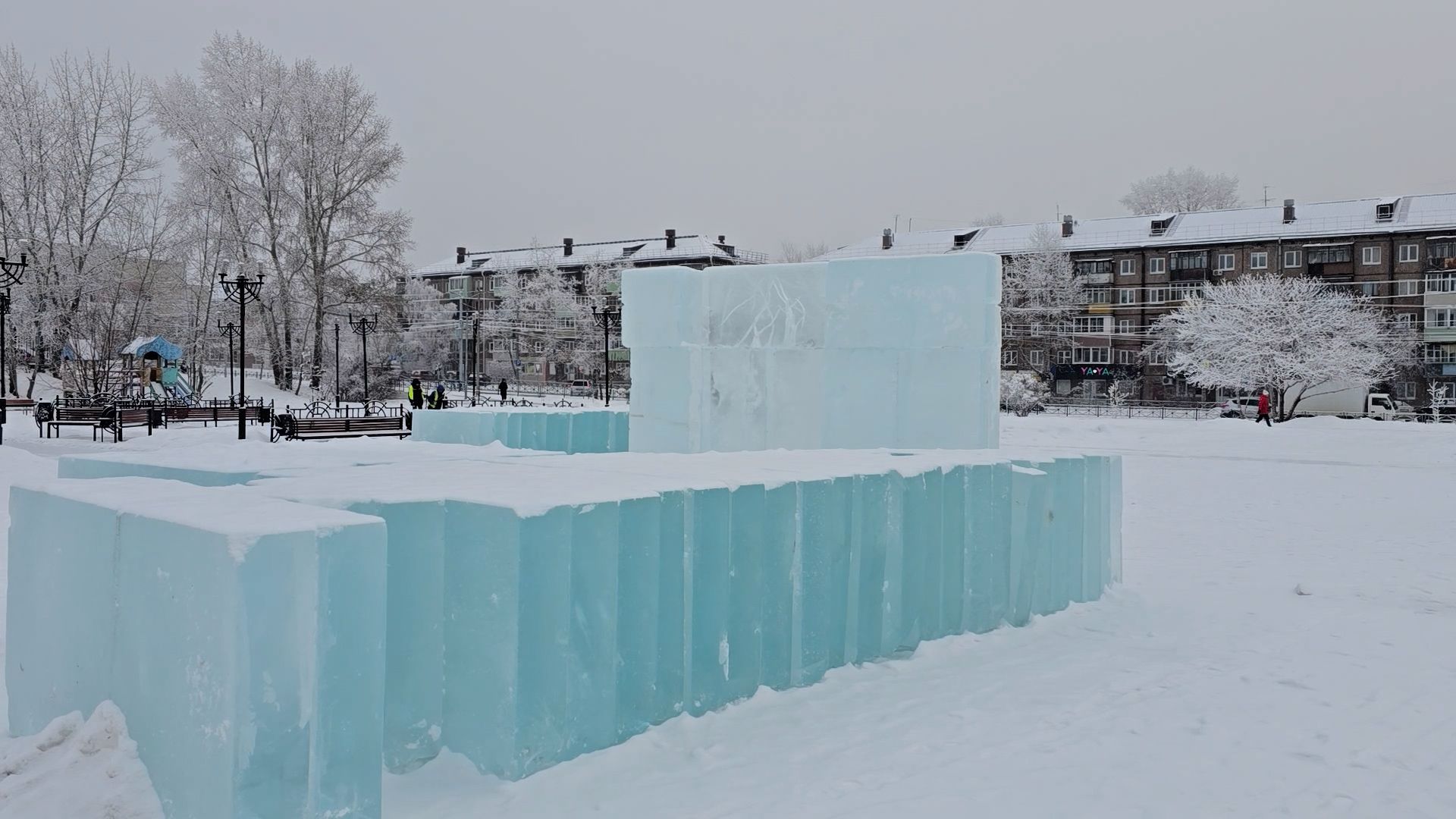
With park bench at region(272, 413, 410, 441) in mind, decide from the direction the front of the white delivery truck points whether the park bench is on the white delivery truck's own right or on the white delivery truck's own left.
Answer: on the white delivery truck's own right

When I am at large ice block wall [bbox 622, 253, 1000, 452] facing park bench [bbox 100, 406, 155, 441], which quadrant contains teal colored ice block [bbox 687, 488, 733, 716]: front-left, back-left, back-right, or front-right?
back-left

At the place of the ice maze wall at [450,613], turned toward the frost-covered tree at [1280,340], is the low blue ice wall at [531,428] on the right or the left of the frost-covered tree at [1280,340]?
left

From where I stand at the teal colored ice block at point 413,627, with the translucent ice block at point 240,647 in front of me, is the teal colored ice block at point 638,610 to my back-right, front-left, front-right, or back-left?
back-left

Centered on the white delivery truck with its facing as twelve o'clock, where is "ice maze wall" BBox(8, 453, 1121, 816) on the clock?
The ice maze wall is roughly at 3 o'clock from the white delivery truck.

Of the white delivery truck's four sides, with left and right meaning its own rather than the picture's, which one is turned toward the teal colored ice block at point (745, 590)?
right

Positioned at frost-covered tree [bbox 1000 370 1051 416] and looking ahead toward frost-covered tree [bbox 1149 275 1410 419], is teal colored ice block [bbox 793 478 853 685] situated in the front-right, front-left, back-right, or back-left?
back-right

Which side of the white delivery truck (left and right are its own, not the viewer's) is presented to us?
right

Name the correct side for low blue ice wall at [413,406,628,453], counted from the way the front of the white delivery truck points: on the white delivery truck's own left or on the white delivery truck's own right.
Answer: on the white delivery truck's own right

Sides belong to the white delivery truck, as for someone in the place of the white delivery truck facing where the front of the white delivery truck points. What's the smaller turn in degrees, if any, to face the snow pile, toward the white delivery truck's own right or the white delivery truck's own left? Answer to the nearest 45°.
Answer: approximately 90° to the white delivery truck's own right

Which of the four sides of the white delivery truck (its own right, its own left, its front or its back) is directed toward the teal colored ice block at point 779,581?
right

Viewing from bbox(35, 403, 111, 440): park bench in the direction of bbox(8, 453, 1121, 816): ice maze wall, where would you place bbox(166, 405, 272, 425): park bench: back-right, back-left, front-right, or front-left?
back-left
